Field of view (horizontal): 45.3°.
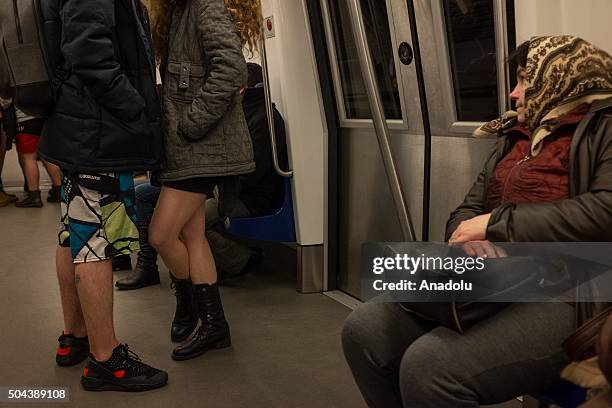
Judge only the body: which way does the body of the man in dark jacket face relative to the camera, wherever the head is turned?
to the viewer's right

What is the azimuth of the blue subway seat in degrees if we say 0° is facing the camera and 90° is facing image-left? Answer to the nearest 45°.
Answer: approximately 90°

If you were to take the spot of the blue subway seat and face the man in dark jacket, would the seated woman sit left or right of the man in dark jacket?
left

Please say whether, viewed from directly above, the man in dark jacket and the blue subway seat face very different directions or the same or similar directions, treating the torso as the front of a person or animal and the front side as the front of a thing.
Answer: very different directions

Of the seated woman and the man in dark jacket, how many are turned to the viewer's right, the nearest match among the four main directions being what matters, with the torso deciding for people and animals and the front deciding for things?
1

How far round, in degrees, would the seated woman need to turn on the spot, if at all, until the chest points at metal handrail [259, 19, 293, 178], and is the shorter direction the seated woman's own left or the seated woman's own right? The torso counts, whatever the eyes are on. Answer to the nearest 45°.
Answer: approximately 90° to the seated woman's own right

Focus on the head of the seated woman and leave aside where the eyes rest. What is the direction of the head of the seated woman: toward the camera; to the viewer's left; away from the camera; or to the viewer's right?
to the viewer's left

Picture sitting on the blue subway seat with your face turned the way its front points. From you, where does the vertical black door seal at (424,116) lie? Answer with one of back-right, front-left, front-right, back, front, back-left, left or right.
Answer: back-left

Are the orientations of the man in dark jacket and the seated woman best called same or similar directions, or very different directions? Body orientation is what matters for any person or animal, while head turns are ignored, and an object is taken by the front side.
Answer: very different directions

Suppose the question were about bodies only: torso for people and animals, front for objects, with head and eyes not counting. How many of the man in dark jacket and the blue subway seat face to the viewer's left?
1
